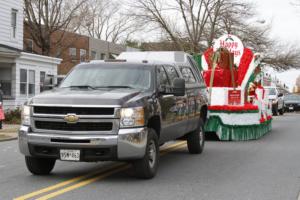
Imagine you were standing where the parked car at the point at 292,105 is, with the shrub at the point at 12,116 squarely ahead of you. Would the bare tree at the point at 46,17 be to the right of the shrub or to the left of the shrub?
right

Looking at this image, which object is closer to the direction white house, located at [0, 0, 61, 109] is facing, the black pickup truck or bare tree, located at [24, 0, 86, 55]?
the black pickup truck

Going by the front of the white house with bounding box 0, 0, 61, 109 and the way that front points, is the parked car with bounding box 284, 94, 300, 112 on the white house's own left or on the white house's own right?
on the white house's own left

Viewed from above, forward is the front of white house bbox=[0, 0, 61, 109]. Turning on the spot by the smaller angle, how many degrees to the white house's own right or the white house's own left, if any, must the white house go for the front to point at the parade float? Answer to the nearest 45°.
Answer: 0° — it already faces it

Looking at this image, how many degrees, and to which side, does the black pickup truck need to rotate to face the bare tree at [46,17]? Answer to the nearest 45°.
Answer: approximately 135° to its right

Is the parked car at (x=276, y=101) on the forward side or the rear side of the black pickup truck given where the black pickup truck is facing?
on the rear side

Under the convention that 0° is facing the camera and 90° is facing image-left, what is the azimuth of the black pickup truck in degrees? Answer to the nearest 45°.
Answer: approximately 45°

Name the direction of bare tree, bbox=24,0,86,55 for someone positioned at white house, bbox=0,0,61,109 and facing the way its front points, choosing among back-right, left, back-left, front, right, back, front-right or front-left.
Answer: back-left

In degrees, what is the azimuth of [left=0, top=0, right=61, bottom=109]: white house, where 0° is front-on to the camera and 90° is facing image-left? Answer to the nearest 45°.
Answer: approximately 315°

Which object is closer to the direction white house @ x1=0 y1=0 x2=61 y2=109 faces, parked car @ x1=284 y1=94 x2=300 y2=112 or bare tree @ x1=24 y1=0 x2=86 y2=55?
the parked car

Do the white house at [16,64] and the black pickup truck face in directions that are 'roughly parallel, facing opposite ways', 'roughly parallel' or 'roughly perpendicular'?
roughly perpendicular

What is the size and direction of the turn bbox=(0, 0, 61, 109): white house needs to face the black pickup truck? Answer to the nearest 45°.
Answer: approximately 45° to its right
